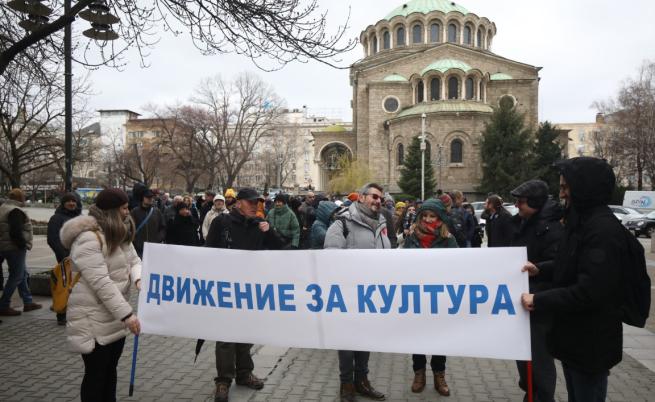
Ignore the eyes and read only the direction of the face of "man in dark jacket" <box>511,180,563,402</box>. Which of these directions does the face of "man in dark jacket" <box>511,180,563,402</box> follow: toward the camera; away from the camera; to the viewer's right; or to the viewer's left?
to the viewer's left

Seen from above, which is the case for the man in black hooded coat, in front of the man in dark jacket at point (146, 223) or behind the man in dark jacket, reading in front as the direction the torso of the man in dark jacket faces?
in front

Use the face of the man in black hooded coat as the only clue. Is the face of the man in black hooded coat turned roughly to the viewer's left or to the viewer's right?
to the viewer's left

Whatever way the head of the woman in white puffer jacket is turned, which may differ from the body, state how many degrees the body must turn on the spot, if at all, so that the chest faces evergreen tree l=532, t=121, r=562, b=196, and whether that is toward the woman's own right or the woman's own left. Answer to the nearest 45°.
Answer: approximately 45° to the woman's own left

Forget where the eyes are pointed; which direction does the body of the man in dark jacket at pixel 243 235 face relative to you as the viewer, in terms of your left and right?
facing the viewer and to the right of the viewer

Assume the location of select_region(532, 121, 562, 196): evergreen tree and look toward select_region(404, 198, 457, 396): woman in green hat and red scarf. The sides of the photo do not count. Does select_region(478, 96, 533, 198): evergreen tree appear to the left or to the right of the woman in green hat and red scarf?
right

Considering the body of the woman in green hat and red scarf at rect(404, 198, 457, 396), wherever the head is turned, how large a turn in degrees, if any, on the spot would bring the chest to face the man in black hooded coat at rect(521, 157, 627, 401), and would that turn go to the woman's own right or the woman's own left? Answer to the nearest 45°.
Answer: approximately 45° to the woman's own left

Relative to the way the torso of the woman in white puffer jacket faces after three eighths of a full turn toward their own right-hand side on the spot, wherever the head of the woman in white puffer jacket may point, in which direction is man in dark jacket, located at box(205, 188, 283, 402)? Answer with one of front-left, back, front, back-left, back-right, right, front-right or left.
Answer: back

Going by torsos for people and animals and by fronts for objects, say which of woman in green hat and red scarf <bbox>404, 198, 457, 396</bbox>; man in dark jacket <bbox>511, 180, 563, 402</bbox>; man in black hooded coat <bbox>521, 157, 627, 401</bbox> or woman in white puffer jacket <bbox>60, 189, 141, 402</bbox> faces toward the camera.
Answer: the woman in green hat and red scarf

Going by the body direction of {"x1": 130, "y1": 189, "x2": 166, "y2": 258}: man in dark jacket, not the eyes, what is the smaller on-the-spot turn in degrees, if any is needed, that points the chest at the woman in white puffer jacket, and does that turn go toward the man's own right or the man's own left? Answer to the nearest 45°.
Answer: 0° — they already face them

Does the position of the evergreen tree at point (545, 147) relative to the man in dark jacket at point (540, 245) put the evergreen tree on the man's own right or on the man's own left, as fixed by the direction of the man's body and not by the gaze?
on the man's own right

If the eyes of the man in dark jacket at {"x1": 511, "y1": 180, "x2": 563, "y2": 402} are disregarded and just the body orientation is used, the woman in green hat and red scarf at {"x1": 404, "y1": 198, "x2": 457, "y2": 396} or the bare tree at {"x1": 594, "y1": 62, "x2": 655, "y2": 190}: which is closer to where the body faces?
the woman in green hat and red scarf

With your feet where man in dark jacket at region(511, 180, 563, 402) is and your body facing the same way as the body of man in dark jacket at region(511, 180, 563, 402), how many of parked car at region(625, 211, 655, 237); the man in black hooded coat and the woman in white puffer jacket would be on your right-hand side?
1

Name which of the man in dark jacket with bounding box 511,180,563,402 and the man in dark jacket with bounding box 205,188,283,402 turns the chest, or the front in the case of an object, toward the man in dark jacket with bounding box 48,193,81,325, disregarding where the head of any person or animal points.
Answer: the man in dark jacket with bounding box 511,180,563,402

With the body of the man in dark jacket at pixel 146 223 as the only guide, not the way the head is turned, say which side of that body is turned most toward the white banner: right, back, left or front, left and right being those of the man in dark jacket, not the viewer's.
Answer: front

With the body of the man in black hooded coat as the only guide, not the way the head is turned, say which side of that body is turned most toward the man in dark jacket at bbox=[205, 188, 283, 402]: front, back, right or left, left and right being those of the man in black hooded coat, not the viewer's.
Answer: front
